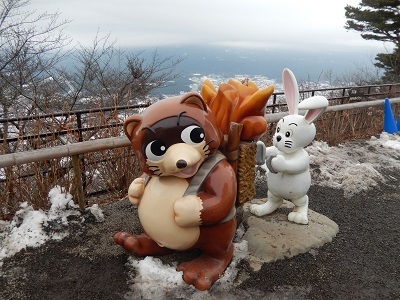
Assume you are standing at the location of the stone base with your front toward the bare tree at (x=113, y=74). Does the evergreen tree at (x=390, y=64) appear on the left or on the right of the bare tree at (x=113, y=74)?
right

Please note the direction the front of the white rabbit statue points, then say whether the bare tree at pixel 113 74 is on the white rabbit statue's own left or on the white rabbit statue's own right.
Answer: on the white rabbit statue's own right

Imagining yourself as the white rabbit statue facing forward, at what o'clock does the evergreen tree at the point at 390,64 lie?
The evergreen tree is roughly at 5 o'clock from the white rabbit statue.

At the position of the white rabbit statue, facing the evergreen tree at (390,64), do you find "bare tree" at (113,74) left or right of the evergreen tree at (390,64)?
left

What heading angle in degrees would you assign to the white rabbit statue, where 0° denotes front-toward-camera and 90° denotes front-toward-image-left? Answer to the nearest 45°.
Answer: approximately 45°

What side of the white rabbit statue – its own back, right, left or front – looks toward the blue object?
back

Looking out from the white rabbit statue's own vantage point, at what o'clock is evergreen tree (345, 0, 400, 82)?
The evergreen tree is roughly at 5 o'clock from the white rabbit statue.
